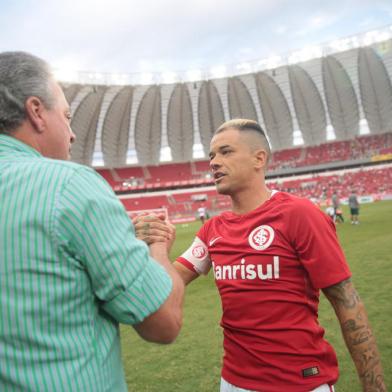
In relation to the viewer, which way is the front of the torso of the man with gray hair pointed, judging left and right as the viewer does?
facing away from the viewer and to the right of the viewer

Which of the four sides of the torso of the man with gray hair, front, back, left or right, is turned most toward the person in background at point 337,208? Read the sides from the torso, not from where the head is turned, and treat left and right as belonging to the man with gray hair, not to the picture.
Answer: front

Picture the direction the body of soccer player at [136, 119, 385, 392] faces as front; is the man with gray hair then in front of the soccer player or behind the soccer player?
in front

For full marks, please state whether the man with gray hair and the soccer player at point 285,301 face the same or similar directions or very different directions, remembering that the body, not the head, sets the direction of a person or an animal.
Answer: very different directions

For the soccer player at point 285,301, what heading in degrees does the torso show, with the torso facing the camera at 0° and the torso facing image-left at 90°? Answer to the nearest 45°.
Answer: approximately 45°

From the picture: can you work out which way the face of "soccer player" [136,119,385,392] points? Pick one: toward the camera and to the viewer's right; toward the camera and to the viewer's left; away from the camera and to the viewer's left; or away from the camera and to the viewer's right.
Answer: toward the camera and to the viewer's left

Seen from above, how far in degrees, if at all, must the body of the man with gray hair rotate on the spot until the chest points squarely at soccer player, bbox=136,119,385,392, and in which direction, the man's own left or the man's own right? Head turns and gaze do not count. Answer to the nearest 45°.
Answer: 0° — they already face them

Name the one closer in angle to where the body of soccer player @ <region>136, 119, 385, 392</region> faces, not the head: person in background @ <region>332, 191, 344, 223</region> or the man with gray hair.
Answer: the man with gray hair
